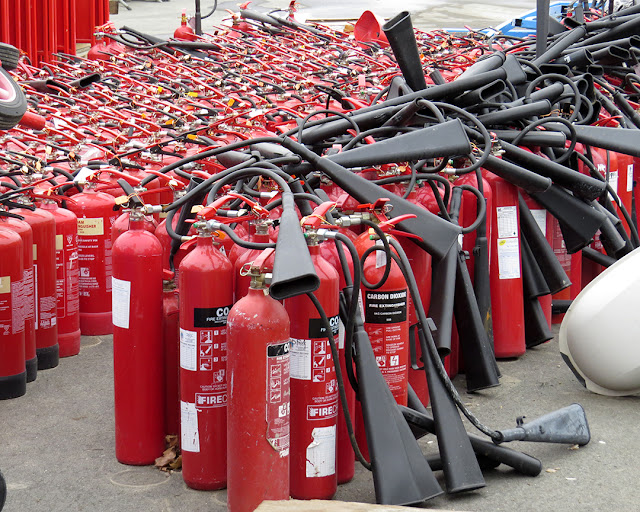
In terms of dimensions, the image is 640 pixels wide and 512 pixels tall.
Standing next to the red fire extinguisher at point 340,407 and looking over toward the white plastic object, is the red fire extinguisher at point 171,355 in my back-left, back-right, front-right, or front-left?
back-left

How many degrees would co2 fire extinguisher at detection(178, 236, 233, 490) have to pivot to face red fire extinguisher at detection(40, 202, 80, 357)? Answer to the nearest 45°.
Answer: approximately 180°

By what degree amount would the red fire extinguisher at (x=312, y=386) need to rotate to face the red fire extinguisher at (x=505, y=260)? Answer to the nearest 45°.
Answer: approximately 90° to its left

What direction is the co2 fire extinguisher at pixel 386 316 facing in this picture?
toward the camera

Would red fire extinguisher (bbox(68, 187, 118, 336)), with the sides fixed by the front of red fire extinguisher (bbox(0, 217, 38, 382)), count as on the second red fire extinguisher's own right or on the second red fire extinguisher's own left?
on the second red fire extinguisher's own left

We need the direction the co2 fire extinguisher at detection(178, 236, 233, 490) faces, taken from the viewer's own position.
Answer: facing the viewer and to the right of the viewer

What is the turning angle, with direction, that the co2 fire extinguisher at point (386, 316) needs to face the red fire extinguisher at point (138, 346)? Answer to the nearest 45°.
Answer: approximately 90° to its right

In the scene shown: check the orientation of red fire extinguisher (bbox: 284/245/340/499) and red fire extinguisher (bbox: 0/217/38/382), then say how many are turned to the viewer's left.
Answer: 0

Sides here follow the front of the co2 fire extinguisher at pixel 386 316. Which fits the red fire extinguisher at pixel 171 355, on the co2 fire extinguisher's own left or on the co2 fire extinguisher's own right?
on the co2 fire extinguisher's own right
